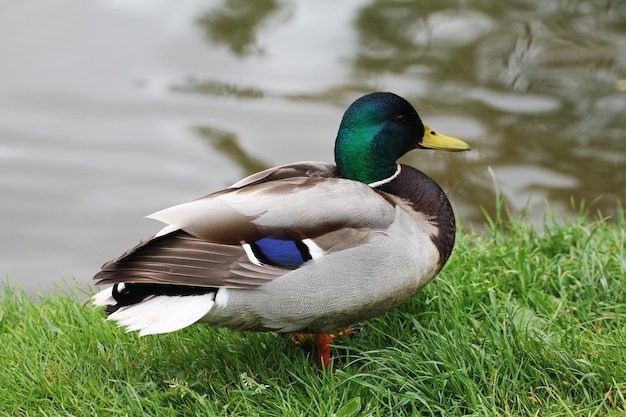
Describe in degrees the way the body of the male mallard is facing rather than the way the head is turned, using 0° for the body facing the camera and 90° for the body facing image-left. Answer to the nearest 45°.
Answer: approximately 270°
